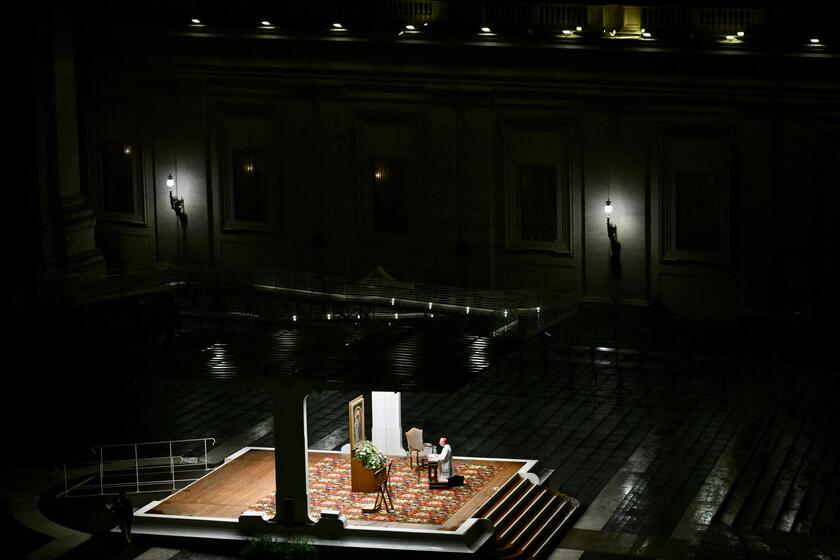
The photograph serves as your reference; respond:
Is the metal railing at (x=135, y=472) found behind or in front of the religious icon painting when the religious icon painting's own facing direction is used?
behind

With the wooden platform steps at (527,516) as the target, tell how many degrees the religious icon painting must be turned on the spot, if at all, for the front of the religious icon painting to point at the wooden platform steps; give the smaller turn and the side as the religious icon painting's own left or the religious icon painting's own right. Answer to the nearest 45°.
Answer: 0° — it already faces it

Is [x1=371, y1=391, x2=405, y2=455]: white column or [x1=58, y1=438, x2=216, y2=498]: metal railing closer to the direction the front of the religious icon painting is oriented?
the white column

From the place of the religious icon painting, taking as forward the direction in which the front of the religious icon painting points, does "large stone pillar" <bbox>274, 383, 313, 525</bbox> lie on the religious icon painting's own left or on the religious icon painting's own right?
on the religious icon painting's own right

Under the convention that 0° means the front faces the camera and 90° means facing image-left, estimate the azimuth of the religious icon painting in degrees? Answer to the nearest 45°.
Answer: approximately 315°

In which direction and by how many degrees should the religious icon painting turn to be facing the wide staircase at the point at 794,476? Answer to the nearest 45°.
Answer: approximately 45° to its left

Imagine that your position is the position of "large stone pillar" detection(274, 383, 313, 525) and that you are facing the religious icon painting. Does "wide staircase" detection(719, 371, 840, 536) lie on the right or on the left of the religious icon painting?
right

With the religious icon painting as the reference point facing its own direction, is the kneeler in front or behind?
in front

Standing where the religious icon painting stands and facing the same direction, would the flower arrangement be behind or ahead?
ahead
